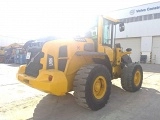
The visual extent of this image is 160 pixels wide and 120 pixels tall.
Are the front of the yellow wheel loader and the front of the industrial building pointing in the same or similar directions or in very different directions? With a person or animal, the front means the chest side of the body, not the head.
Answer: very different directions

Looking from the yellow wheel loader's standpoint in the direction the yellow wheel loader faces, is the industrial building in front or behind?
in front

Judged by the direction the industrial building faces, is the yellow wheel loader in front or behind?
in front

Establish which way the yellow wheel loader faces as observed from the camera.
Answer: facing away from the viewer and to the right of the viewer

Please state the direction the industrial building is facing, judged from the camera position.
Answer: facing the viewer and to the left of the viewer
